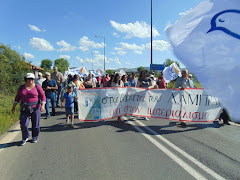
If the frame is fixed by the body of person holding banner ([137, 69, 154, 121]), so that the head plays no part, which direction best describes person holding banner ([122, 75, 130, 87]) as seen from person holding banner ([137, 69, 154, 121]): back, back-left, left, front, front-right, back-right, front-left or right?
back-right

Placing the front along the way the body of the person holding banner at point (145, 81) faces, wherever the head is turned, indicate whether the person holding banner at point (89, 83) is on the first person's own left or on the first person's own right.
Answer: on the first person's own right

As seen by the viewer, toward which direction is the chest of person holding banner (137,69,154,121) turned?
toward the camera

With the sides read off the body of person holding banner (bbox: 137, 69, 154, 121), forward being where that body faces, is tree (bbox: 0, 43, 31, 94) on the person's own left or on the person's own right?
on the person's own right

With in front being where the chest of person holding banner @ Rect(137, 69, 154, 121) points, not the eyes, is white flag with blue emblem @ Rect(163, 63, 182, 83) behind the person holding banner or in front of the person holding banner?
behind
